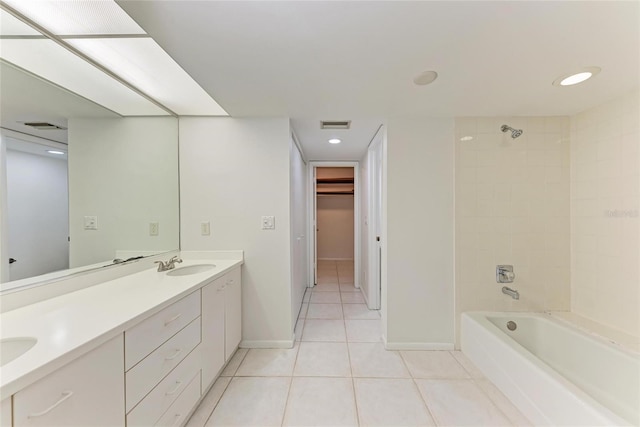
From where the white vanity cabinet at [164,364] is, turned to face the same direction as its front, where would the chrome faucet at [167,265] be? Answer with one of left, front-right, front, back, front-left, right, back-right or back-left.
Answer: back-left

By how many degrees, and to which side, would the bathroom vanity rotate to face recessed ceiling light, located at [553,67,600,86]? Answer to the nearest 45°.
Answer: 0° — it already faces it

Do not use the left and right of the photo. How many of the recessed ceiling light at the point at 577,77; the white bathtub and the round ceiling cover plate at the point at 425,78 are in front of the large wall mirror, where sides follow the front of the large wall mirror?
3

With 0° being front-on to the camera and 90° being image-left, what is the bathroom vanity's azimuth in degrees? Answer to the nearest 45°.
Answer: approximately 315°

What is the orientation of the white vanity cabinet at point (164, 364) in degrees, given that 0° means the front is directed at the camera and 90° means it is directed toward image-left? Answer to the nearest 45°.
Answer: approximately 315°

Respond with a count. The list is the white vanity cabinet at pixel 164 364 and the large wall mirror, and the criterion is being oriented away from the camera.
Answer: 0

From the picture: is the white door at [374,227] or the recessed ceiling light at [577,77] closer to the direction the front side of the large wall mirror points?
the recessed ceiling light
